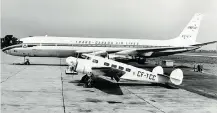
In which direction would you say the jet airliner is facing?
to the viewer's left
